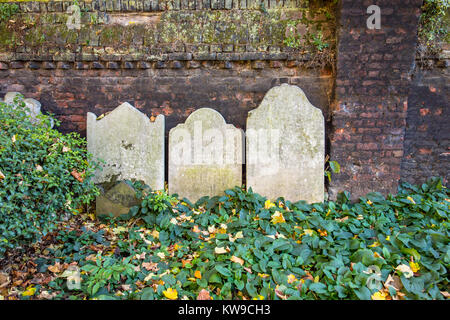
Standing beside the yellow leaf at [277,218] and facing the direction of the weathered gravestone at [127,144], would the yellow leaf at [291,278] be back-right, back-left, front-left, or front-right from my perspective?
back-left

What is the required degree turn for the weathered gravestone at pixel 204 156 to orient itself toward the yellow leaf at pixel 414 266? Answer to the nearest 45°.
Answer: approximately 45° to its left

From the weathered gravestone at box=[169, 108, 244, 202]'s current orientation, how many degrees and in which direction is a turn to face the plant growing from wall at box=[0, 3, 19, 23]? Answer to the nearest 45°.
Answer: approximately 90° to its right
